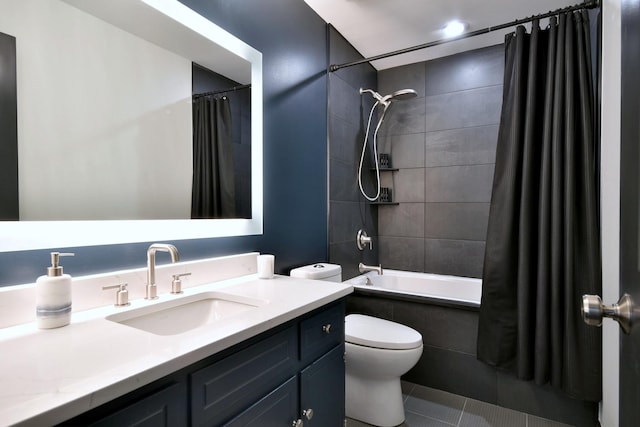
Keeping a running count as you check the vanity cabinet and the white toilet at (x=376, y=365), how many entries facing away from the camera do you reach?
0

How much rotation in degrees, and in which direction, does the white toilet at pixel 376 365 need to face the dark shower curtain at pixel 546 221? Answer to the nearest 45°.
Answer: approximately 45° to its left

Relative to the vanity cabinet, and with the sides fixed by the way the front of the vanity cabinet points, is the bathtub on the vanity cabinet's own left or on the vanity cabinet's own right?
on the vanity cabinet's own left

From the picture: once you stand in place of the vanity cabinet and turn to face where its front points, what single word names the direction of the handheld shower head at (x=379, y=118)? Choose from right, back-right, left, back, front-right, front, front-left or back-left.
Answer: left

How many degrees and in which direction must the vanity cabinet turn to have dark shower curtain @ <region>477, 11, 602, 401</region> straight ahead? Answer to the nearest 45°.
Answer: approximately 45° to its left

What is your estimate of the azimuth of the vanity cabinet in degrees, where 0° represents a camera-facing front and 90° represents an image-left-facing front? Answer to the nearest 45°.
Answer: approximately 315°

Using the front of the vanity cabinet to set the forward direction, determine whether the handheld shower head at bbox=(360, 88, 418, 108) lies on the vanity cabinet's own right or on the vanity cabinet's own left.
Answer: on the vanity cabinet's own left

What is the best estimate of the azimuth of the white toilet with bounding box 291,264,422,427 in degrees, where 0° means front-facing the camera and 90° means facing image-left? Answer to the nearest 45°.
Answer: approximately 315°

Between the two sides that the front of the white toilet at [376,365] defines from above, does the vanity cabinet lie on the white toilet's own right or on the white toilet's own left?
on the white toilet's own right

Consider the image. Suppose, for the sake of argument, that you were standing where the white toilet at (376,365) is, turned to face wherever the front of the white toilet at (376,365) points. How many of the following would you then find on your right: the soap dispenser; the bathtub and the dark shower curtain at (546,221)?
1
